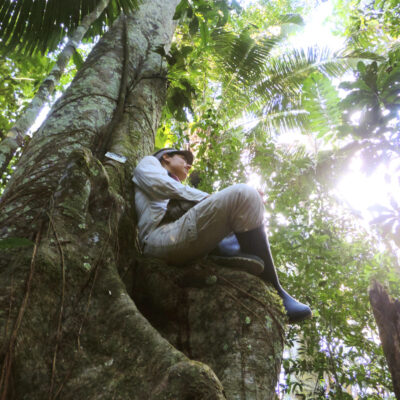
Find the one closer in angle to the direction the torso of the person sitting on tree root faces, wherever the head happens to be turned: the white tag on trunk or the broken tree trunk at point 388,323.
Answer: the broken tree trunk

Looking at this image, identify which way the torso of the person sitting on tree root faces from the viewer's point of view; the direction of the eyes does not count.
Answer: to the viewer's right

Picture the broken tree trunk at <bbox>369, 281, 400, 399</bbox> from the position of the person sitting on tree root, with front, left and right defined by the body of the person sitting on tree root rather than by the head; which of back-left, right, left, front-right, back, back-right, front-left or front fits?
front-left

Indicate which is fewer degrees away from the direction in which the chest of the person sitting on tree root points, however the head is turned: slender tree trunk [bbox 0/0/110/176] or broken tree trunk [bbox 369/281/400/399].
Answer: the broken tree trunk

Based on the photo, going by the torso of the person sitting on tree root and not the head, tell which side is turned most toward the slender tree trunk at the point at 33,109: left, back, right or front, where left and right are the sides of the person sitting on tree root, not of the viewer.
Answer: back

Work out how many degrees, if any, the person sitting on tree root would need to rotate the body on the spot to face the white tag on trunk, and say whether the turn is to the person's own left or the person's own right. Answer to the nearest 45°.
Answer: approximately 180°
